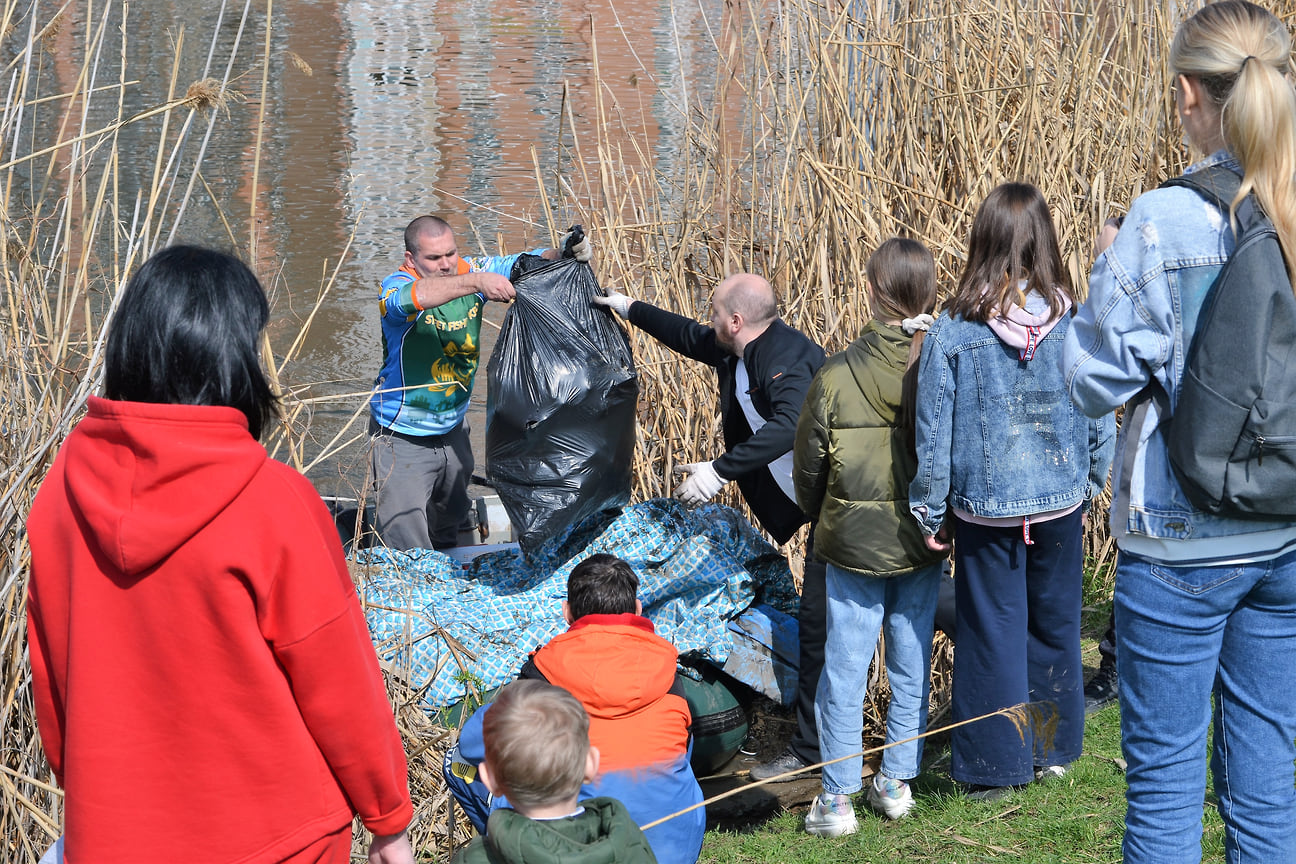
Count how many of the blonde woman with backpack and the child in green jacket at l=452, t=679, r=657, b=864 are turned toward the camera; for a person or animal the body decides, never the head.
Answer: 0

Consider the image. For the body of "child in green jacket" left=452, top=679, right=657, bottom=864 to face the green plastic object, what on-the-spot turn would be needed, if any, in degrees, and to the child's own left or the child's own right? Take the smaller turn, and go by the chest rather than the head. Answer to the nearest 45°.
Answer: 0° — they already face it

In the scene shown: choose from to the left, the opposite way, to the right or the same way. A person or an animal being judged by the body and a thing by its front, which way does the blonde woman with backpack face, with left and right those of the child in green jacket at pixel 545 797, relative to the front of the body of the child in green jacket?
the same way

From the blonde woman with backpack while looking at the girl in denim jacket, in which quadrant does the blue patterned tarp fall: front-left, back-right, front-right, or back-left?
front-left

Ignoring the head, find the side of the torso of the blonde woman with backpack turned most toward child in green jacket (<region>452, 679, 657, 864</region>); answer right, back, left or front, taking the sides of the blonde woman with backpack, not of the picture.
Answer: left

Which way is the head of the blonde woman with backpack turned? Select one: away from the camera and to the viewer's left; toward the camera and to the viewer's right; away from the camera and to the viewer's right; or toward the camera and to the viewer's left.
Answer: away from the camera and to the viewer's left

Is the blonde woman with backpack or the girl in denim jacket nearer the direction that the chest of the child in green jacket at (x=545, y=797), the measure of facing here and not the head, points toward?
the girl in denim jacket

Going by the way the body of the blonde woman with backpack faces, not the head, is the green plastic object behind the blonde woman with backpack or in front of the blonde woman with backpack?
in front

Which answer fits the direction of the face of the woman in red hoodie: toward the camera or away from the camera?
away from the camera

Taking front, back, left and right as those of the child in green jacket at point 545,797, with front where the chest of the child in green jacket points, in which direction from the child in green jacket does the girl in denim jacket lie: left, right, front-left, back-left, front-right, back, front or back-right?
front-right

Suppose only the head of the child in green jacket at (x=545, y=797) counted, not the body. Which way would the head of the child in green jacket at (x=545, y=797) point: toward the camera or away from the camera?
away from the camera

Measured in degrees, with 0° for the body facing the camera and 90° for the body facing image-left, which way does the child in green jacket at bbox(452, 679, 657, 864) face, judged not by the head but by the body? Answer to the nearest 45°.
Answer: approximately 180°

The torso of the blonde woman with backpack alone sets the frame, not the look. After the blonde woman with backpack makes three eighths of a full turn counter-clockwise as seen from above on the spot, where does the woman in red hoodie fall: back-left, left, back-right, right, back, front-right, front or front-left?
front-right

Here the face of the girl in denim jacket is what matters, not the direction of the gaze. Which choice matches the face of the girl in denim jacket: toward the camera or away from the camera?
away from the camera

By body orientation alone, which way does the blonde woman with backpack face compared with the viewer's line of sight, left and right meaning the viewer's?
facing away from the viewer and to the left of the viewer

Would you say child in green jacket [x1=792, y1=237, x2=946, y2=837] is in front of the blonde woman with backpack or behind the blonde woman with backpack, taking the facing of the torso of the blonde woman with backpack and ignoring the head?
in front

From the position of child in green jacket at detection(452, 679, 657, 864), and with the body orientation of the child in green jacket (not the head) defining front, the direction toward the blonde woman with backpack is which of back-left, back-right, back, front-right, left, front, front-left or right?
right

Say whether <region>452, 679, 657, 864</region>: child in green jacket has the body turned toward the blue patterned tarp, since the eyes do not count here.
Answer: yes
